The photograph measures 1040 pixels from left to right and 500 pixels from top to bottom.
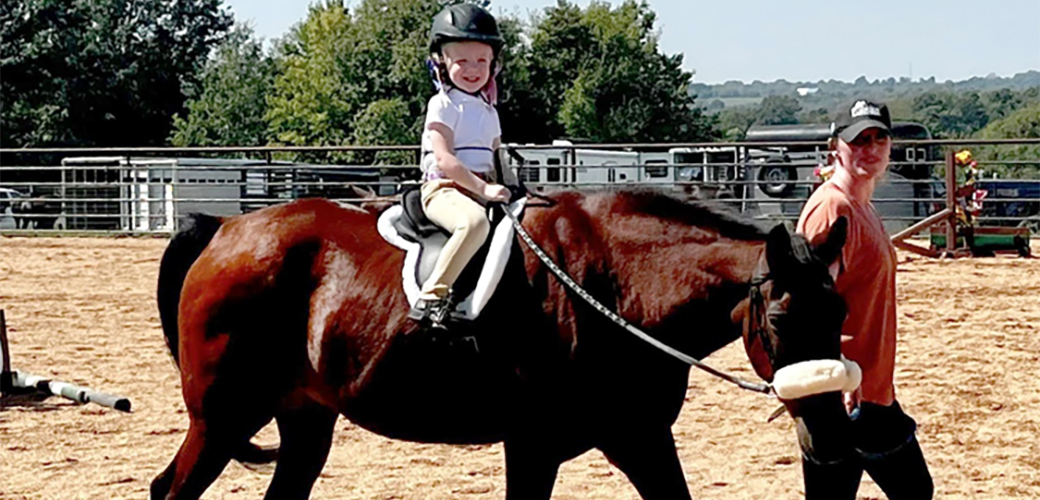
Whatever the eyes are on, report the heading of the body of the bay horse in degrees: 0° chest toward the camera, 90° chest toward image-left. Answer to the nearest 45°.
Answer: approximately 270°
